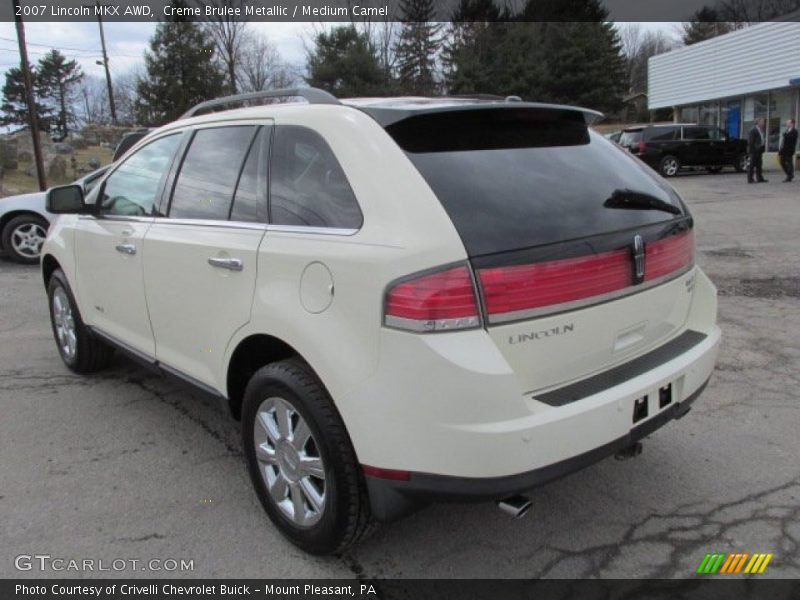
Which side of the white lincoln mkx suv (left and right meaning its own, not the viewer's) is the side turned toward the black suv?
right

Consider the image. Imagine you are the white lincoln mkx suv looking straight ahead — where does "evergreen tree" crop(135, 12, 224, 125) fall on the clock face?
The evergreen tree is roughly at 1 o'clock from the white lincoln mkx suv.

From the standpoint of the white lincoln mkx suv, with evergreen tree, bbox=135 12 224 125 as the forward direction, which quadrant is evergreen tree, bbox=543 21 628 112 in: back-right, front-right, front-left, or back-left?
front-right

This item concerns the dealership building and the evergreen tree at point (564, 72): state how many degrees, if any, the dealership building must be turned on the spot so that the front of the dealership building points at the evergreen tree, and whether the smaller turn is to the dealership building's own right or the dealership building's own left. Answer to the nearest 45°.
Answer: approximately 90° to the dealership building's own right

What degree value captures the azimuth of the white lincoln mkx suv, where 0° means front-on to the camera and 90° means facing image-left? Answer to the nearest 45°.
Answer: approximately 135°

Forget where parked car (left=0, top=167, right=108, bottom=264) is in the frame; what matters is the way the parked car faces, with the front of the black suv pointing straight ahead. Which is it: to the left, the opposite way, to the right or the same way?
the opposite way

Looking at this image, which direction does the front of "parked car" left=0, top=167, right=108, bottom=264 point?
to the viewer's left

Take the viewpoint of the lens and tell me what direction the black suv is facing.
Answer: facing away from the viewer and to the right of the viewer

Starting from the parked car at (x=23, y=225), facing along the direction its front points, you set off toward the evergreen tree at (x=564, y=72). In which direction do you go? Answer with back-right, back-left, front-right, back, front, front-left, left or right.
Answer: back-right

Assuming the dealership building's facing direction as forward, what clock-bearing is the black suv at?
The black suv is roughly at 11 o'clock from the dealership building.

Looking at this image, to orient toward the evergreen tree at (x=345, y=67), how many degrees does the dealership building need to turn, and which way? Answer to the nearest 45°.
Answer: approximately 90° to its right

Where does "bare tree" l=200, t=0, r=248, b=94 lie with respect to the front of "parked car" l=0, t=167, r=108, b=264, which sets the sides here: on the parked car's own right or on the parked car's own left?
on the parked car's own right
